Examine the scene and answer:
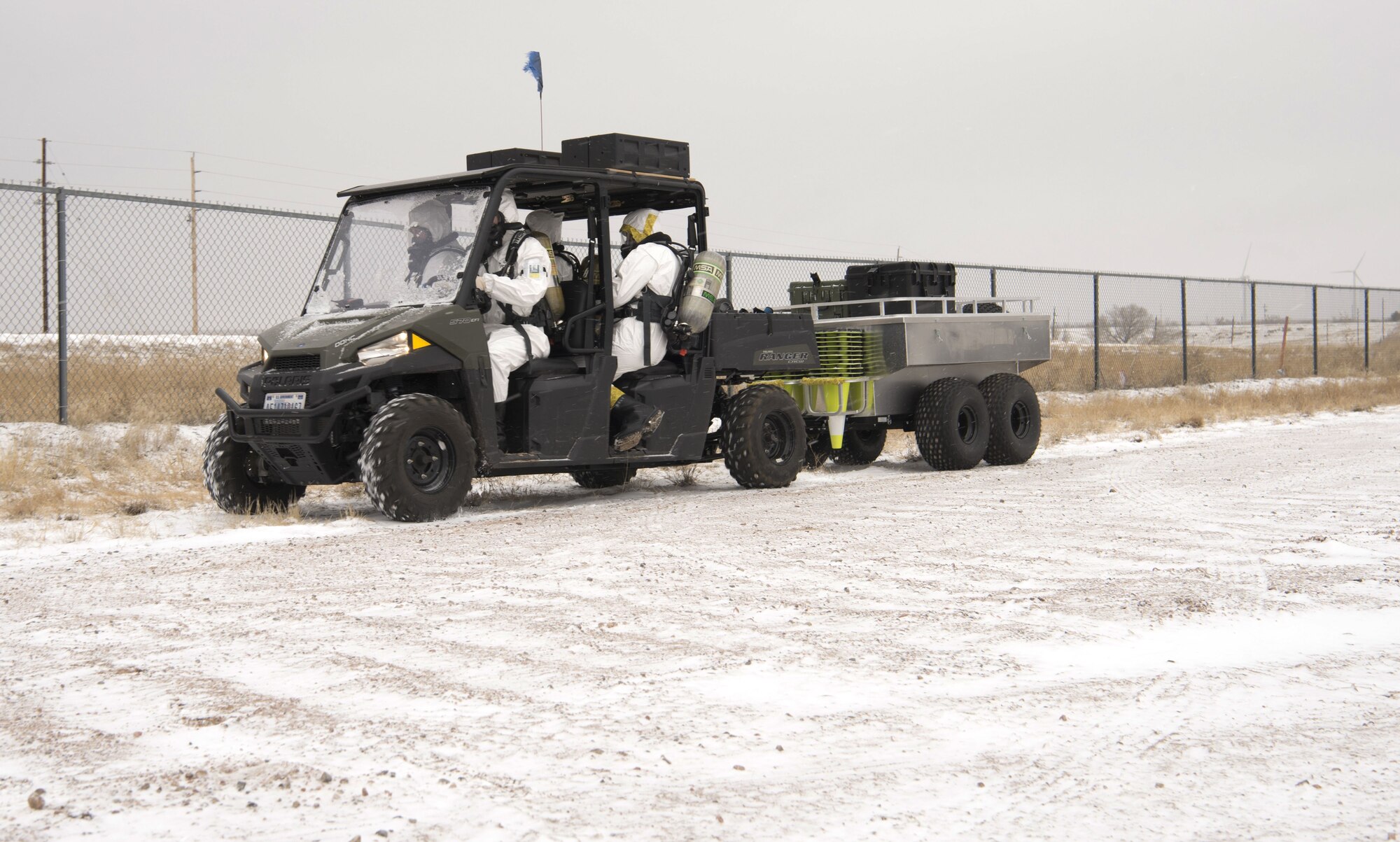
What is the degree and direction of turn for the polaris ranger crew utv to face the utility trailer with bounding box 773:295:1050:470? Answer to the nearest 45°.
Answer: approximately 180°

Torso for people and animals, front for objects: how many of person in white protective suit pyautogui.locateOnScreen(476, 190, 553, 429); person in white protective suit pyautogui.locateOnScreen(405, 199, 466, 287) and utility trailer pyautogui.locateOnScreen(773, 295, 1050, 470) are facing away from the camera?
0

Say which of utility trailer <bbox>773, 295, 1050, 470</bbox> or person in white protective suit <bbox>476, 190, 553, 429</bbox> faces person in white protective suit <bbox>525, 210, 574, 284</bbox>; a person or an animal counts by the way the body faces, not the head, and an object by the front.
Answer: the utility trailer

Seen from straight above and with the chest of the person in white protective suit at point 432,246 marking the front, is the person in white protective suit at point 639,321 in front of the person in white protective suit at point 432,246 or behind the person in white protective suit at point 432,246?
behind

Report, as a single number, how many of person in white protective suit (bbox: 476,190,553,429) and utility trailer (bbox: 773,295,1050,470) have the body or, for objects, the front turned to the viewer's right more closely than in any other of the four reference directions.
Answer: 0

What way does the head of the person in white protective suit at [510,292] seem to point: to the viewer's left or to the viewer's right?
to the viewer's left

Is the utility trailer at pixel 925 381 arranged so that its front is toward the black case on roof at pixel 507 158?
yes

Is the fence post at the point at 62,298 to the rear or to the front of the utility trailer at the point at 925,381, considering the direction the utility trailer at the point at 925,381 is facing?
to the front

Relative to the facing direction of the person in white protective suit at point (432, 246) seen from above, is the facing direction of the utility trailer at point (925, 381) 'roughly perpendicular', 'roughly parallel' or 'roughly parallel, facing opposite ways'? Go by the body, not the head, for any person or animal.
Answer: roughly parallel

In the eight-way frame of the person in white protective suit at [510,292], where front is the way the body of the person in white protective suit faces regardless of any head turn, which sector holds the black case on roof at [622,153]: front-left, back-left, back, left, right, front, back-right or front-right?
back

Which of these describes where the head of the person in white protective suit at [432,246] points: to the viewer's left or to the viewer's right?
to the viewer's left

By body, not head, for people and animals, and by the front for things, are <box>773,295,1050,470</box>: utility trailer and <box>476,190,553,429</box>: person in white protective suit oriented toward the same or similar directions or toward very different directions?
same or similar directions

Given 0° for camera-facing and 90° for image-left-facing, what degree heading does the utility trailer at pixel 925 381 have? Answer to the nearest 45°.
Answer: approximately 45°

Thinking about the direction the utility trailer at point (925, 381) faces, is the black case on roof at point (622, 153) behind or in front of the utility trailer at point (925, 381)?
in front

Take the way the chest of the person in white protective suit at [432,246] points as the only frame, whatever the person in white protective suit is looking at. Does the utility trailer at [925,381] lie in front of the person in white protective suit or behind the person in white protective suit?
behind

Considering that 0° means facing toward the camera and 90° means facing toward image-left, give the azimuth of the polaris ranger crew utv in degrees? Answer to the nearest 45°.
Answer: approximately 45°

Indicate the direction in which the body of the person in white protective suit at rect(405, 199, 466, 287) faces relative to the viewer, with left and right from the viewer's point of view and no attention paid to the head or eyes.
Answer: facing the viewer and to the left of the viewer
